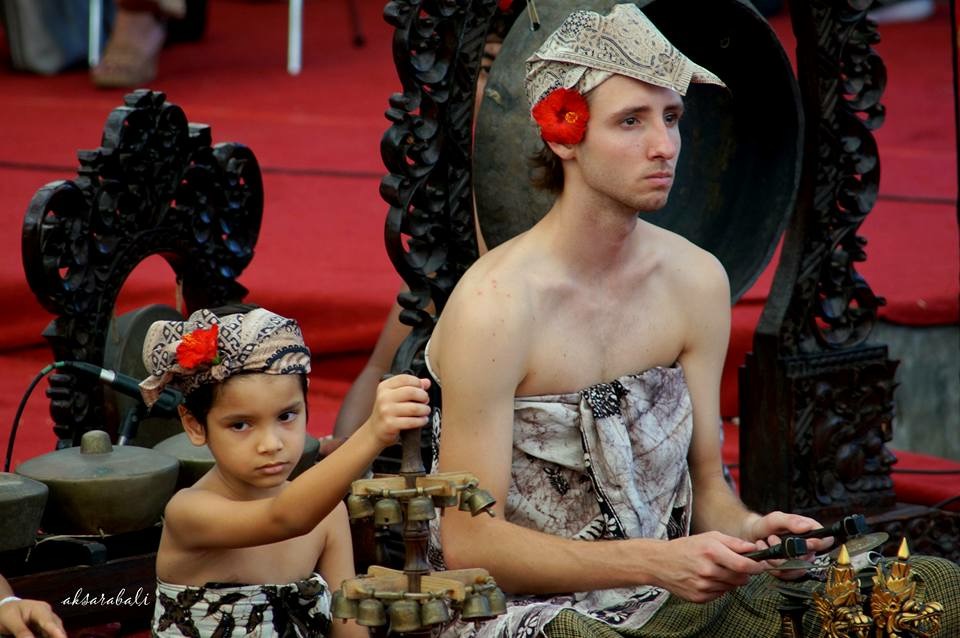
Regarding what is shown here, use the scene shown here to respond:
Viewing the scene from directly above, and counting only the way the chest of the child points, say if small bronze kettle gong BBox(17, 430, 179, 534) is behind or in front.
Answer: behind

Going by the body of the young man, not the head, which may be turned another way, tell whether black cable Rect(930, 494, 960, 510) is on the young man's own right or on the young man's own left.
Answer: on the young man's own left

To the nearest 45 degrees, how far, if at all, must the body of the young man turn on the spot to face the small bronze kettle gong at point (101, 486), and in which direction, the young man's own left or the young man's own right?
approximately 135° to the young man's own right

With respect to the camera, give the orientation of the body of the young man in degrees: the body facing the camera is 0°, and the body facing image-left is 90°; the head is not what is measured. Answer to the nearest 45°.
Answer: approximately 315°

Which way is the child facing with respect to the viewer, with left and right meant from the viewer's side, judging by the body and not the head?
facing the viewer and to the right of the viewer

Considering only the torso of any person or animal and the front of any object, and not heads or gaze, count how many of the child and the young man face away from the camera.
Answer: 0

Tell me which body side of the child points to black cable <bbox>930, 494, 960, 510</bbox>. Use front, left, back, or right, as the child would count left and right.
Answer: left

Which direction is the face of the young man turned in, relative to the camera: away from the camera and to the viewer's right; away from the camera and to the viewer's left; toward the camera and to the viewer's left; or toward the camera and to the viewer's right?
toward the camera and to the viewer's right

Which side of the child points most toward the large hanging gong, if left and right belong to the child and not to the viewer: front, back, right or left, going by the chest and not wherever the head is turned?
left

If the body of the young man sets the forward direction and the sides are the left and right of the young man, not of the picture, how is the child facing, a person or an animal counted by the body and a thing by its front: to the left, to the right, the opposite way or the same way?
the same way

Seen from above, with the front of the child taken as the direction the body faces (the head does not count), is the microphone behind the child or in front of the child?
behind

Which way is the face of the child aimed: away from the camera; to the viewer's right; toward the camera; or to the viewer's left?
toward the camera

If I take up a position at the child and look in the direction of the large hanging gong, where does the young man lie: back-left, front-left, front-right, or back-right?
front-right

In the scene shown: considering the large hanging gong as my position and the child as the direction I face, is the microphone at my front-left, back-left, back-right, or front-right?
front-right
